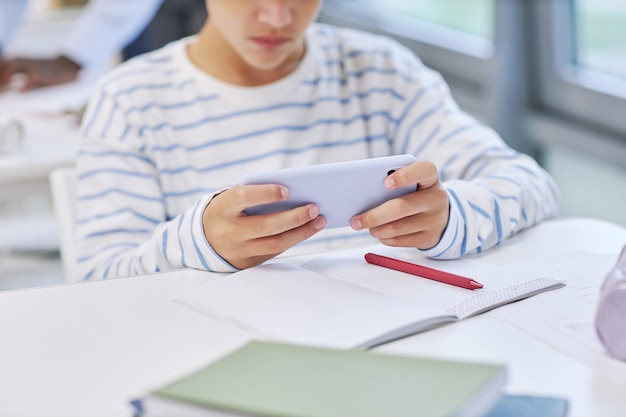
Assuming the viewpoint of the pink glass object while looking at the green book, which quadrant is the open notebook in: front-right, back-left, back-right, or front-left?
front-right

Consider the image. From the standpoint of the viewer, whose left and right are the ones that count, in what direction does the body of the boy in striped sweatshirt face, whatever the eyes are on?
facing the viewer

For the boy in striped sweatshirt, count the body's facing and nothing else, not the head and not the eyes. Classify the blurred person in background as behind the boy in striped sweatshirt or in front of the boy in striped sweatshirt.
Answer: behind

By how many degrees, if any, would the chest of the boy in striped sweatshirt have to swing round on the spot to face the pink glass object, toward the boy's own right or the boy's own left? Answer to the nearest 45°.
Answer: approximately 45° to the boy's own left

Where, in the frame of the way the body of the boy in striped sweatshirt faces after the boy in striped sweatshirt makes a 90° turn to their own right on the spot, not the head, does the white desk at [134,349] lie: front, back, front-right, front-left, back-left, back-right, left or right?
left

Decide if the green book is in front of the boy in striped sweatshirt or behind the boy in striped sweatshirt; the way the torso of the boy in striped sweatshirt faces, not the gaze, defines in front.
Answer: in front
